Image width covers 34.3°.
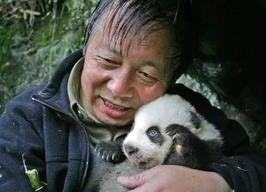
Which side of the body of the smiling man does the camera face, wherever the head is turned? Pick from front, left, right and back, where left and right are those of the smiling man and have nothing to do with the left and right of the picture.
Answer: front
